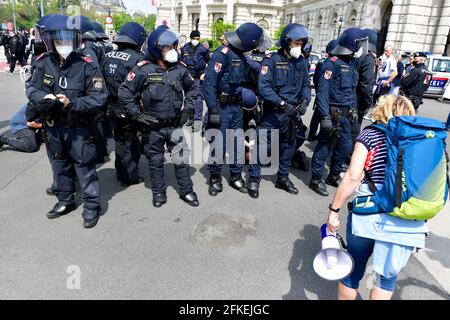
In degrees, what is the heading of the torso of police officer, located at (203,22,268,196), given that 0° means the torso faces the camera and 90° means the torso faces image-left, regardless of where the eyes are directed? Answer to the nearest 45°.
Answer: approximately 315°

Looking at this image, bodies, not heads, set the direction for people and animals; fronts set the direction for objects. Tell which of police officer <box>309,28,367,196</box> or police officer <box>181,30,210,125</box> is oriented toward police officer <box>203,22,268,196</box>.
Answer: police officer <box>181,30,210,125</box>

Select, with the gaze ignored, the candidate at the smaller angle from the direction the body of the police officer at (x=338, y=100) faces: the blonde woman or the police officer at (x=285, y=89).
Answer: the blonde woman

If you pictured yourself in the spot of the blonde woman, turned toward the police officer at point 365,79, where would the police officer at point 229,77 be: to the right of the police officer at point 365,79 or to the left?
left

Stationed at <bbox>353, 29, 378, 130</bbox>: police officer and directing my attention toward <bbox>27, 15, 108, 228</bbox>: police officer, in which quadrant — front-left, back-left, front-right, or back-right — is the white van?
back-right

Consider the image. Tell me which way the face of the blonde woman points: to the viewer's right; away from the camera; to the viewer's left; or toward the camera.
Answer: away from the camera

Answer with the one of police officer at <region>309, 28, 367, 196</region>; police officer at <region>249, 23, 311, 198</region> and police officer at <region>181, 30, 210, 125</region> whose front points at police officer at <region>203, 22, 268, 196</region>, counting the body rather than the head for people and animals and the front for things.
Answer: police officer at <region>181, 30, 210, 125</region>

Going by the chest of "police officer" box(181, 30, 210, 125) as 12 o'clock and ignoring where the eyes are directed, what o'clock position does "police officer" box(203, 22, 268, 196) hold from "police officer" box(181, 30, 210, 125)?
"police officer" box(203, 22, 268, 196) is roughly at 12 o'clock from "police officer" box(181, 30, 210, 125).

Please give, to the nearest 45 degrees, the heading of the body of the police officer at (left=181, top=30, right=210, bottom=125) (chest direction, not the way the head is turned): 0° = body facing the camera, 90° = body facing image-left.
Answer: approximately 0°

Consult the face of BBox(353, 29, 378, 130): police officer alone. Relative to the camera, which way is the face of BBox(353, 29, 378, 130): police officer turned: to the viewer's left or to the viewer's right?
to the viewer's left

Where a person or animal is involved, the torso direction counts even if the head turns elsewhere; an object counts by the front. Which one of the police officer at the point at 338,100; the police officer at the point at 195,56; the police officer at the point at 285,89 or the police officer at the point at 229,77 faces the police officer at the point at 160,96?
the police officer at the point at 195,56

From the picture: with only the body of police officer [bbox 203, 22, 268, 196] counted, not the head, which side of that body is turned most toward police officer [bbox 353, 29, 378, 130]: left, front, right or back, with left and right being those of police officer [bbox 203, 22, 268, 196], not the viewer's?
left

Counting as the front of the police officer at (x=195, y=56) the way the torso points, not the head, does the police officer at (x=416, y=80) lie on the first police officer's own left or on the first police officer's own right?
on the first police officer's own left

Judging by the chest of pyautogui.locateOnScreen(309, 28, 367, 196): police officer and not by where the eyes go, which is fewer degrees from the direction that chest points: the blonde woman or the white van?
the blonde woman

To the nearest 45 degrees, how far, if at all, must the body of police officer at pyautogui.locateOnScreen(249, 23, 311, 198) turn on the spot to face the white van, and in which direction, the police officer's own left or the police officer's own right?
approximately 90° to the police officer's own left
